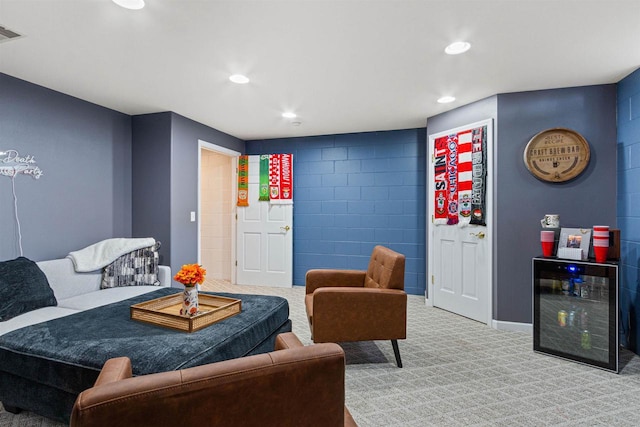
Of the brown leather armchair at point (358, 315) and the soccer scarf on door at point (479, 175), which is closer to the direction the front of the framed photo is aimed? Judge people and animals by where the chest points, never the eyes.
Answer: the brown leather armchair

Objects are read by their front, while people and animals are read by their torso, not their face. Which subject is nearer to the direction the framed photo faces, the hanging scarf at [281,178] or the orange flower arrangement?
the orange flower arrangement

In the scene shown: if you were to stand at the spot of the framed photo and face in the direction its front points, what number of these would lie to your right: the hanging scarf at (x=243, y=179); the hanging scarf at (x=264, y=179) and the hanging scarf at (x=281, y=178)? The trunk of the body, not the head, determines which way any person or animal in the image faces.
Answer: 3

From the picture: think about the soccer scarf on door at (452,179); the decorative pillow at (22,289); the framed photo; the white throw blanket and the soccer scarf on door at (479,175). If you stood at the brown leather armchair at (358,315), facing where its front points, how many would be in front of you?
2

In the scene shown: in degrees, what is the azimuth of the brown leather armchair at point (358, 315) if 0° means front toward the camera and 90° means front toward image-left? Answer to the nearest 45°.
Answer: approximately 90°

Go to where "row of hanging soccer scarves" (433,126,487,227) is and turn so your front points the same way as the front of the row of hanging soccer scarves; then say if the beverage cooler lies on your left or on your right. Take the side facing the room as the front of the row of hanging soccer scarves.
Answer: on your left
